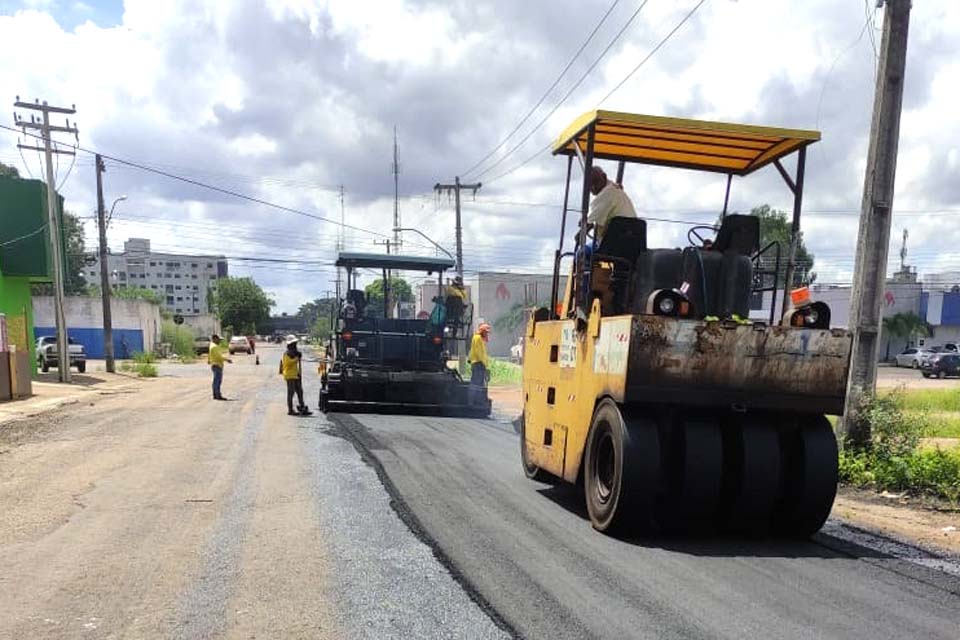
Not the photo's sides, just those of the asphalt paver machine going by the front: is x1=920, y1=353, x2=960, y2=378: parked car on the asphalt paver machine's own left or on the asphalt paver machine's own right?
on the asphalt paver machine's own right

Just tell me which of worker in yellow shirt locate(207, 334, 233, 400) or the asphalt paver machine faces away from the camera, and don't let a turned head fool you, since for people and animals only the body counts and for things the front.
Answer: the asphalt paver machine

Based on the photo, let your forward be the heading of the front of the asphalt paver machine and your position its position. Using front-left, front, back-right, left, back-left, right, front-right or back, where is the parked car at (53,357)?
front-left

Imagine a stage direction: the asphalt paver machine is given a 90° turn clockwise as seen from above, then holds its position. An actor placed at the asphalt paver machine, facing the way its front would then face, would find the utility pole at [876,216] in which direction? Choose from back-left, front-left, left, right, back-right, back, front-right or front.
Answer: front-right

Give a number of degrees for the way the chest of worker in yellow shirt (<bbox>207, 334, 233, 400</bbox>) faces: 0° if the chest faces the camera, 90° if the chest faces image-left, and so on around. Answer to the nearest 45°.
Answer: approximately 270°

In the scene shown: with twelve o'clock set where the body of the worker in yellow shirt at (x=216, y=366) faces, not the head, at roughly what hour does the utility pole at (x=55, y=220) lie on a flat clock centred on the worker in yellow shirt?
The utility pole is roughly at 8 o'clock from the worker in yellow shirt.

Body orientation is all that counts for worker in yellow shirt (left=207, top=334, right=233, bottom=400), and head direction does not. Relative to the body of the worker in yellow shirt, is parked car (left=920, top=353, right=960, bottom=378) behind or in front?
in front

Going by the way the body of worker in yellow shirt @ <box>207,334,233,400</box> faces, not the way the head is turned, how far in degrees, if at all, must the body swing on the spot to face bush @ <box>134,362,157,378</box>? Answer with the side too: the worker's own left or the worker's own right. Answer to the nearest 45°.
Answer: approximately 90° to the worker's own left

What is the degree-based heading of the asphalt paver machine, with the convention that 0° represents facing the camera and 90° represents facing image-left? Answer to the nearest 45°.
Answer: approximately 180°

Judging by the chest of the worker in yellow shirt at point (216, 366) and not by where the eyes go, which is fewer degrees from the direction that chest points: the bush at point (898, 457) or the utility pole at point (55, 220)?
the bush

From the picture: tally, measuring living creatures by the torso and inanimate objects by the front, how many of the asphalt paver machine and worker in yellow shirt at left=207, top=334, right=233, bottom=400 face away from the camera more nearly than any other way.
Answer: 1

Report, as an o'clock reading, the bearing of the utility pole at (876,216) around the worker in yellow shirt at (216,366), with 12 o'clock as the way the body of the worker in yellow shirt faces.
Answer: The utility pole is roughly at 2 o'clock from the worker in yellow shirt.
